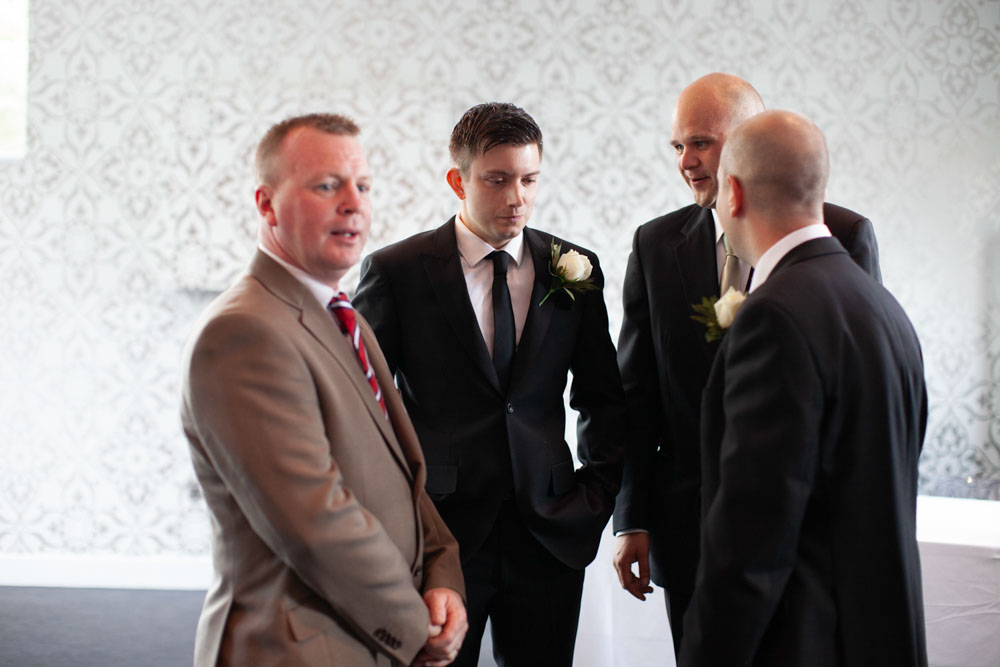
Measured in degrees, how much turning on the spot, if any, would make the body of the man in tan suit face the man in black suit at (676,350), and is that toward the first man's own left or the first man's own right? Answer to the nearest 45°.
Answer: approximately 90° to the first man's own left

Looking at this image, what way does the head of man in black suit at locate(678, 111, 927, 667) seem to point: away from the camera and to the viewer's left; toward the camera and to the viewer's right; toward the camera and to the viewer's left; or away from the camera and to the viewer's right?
away from the camera and to the viewer's left

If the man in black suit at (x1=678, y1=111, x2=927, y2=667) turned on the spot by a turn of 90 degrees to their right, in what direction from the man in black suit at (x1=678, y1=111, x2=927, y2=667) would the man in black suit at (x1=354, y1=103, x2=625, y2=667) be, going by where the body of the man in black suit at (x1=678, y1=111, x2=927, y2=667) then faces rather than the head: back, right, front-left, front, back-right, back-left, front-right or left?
left

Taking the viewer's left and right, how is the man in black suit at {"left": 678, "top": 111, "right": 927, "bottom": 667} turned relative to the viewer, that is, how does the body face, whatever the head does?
facing away from the viewer and to the left of the viewer

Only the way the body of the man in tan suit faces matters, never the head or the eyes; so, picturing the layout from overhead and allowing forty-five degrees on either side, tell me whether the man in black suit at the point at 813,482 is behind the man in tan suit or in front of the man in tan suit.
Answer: in front

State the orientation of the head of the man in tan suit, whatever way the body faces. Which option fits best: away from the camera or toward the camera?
toward the camera

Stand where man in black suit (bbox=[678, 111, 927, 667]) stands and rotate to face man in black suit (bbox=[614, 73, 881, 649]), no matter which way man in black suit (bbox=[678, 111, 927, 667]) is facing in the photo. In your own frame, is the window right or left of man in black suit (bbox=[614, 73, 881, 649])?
left

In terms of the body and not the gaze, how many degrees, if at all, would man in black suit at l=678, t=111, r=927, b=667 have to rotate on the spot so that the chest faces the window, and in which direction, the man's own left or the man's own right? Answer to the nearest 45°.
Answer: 0° — they already face it

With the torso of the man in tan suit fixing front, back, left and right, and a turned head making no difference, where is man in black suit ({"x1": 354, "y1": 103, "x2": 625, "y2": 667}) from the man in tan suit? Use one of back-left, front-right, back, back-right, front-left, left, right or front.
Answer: left

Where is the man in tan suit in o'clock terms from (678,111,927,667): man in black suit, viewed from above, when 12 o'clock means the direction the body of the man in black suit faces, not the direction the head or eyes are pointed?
The man in tan suit is roughly at 10 o'clock from the man in black suit.
